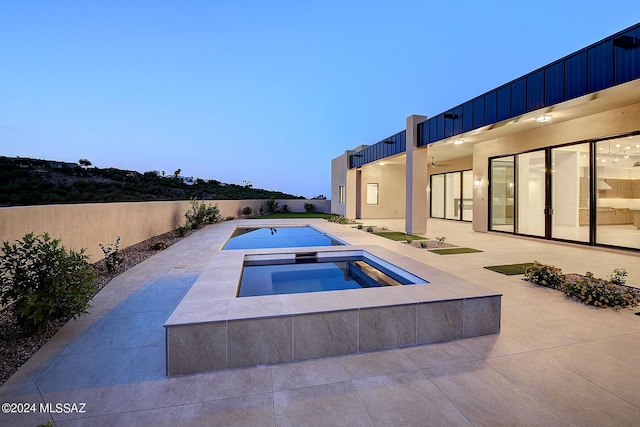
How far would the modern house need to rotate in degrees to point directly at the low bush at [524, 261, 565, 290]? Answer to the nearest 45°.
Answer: approximately 45° to its left

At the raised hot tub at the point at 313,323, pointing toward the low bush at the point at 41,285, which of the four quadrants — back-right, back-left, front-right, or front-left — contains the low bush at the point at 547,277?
back-right

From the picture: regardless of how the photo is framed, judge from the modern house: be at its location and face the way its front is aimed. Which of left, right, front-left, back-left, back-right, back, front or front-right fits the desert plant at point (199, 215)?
front-right

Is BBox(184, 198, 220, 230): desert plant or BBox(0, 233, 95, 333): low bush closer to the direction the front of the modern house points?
the low bush

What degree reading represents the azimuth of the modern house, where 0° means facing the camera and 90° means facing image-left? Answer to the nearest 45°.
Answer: approximately 45°
